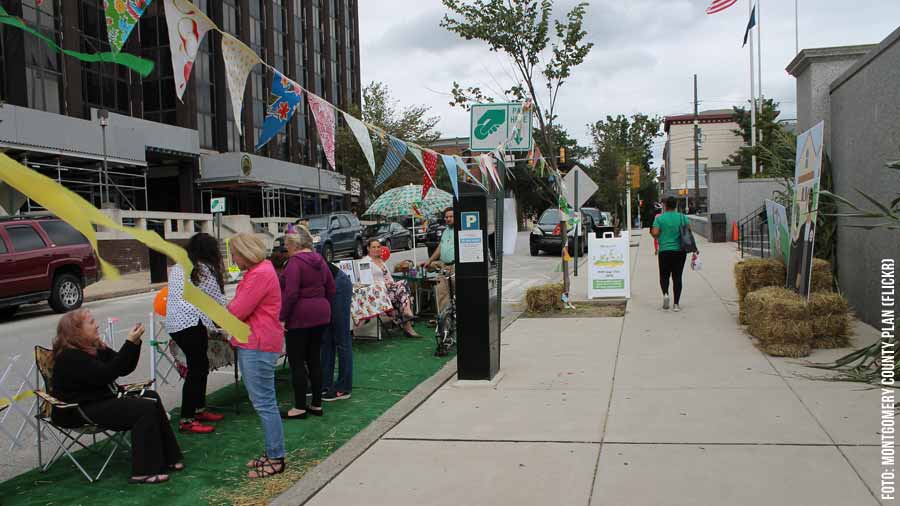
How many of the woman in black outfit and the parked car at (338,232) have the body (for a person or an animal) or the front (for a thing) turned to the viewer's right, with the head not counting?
1

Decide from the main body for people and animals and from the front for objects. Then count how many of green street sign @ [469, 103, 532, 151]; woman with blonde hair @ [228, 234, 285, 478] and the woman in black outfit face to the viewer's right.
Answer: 1

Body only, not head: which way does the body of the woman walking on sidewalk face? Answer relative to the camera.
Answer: away from the camera

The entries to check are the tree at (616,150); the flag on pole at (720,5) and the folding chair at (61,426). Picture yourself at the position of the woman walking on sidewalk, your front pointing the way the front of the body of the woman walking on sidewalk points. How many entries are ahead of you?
2

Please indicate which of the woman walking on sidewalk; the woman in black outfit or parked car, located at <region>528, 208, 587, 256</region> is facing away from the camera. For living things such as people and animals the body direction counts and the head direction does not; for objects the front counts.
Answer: the woman walking on sidewalk

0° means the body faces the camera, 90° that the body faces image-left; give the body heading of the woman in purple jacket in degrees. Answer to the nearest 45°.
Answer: approximately 135°

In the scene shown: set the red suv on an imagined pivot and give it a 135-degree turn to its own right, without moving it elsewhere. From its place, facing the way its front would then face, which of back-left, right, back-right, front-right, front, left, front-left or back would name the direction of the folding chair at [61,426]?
back

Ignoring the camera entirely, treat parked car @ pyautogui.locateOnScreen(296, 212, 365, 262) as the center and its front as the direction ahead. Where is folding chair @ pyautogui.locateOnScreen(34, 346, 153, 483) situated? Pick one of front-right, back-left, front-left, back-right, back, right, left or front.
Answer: front-left

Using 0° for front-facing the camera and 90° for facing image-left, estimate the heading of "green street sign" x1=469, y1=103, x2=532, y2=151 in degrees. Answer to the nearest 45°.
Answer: approximately 0°

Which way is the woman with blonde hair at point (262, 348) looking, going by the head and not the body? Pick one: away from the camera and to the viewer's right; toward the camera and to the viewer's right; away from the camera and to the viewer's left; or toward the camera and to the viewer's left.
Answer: away from the camera and to the viewer's left

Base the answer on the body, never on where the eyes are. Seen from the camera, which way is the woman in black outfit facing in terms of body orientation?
to the viewer's right
